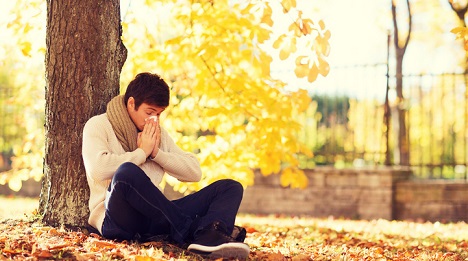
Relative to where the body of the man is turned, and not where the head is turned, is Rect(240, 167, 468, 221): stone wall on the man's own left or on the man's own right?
on the man's own left

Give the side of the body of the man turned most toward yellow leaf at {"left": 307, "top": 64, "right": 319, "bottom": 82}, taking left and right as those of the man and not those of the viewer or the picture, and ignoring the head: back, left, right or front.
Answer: left

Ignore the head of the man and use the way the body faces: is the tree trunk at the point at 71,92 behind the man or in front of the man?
behind

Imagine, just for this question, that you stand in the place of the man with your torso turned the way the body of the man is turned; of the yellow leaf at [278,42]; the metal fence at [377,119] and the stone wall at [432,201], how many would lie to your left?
3

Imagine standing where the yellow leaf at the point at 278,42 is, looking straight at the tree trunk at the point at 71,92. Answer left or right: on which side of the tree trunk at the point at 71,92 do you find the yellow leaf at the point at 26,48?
right

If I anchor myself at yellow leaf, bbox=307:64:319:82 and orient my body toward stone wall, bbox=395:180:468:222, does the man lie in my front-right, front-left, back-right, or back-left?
back-left

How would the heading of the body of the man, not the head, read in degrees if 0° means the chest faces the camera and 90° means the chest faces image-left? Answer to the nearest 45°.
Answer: approximately 315°

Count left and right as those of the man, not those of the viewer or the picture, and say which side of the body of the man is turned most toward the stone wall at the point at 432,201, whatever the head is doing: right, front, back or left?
left
